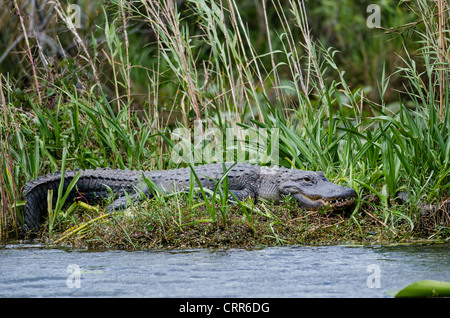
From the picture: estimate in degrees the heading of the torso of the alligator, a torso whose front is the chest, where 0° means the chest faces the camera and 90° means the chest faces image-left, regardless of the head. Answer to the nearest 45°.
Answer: approximately 270°

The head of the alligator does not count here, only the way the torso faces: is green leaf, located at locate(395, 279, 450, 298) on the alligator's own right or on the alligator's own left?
on the alligator's own right
